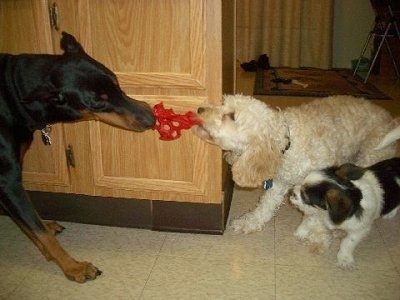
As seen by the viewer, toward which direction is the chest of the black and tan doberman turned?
to the viewer's right

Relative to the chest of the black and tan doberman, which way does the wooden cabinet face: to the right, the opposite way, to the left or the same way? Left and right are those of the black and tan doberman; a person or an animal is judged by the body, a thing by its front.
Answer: to the right

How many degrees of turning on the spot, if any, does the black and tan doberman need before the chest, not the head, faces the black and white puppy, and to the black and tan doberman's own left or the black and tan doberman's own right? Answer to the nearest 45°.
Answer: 0° — it already faces it

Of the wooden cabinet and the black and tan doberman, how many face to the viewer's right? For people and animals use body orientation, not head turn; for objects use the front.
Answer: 1

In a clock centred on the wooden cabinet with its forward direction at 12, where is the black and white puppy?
The black and white puppy is roughly at 10 o'clock from the wooden cabinet.

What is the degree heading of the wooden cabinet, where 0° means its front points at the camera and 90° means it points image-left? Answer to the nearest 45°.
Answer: approximately 0°
